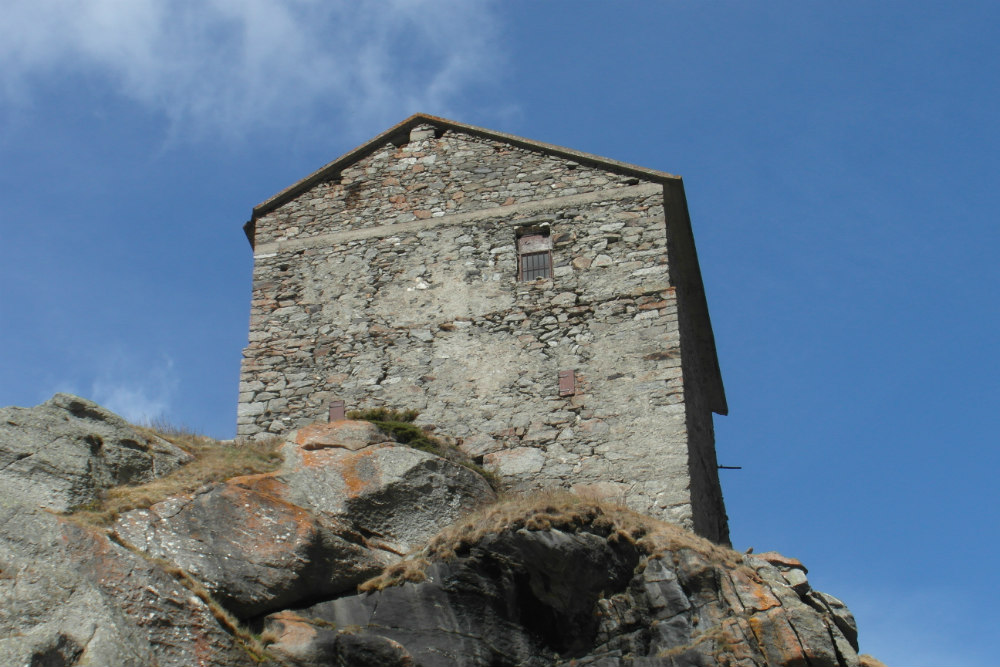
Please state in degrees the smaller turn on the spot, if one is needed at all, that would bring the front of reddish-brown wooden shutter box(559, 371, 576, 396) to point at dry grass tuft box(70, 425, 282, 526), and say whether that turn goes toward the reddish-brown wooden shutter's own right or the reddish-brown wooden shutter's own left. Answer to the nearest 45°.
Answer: approximately 90° to the reddish-brown wooden shutter's own right

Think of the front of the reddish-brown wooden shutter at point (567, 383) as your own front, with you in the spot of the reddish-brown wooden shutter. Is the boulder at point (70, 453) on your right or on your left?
on your right

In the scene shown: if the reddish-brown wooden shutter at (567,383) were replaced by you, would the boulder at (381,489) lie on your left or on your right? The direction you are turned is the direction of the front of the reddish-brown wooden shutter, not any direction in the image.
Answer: on your right

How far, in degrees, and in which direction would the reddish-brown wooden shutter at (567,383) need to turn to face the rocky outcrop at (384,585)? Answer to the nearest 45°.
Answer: approximately 45° to its right

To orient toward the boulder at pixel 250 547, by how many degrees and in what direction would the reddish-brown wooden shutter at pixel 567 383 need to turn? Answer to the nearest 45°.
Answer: approximately 45° to its right

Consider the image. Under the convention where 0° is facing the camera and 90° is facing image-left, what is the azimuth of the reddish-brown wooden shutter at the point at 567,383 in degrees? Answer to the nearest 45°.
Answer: approximately 0°

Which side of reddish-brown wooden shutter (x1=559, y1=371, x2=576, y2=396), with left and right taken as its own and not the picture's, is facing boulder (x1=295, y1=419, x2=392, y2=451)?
right
